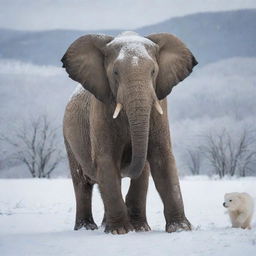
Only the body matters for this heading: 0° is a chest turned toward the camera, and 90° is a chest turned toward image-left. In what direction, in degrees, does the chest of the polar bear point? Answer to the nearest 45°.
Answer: approximately 45°

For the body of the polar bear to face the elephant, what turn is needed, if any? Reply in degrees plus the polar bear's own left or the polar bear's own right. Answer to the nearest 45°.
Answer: approximately 45° to the polar bear's own right
